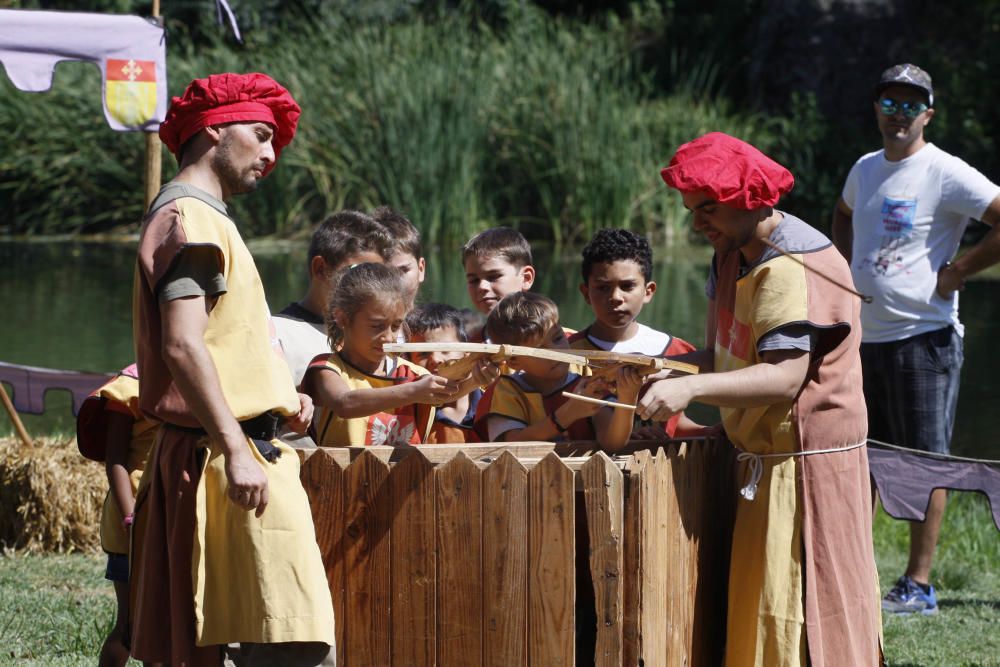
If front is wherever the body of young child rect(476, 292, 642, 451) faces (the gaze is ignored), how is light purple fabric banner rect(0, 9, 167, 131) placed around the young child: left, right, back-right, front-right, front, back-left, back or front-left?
back

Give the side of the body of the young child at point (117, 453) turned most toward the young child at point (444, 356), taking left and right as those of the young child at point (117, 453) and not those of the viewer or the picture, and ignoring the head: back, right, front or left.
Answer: front

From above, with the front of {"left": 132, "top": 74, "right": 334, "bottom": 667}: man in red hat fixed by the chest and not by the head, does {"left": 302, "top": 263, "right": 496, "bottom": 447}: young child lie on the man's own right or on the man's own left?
on the man's own left

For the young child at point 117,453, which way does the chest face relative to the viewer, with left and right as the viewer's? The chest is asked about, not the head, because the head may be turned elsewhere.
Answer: facing to the right of the viewer

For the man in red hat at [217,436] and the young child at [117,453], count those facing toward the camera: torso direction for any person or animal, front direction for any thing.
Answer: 0

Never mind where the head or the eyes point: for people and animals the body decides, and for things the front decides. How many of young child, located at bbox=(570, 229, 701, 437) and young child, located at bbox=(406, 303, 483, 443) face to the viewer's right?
0

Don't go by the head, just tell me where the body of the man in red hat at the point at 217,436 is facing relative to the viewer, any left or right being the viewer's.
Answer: facing to the right of the viewer
